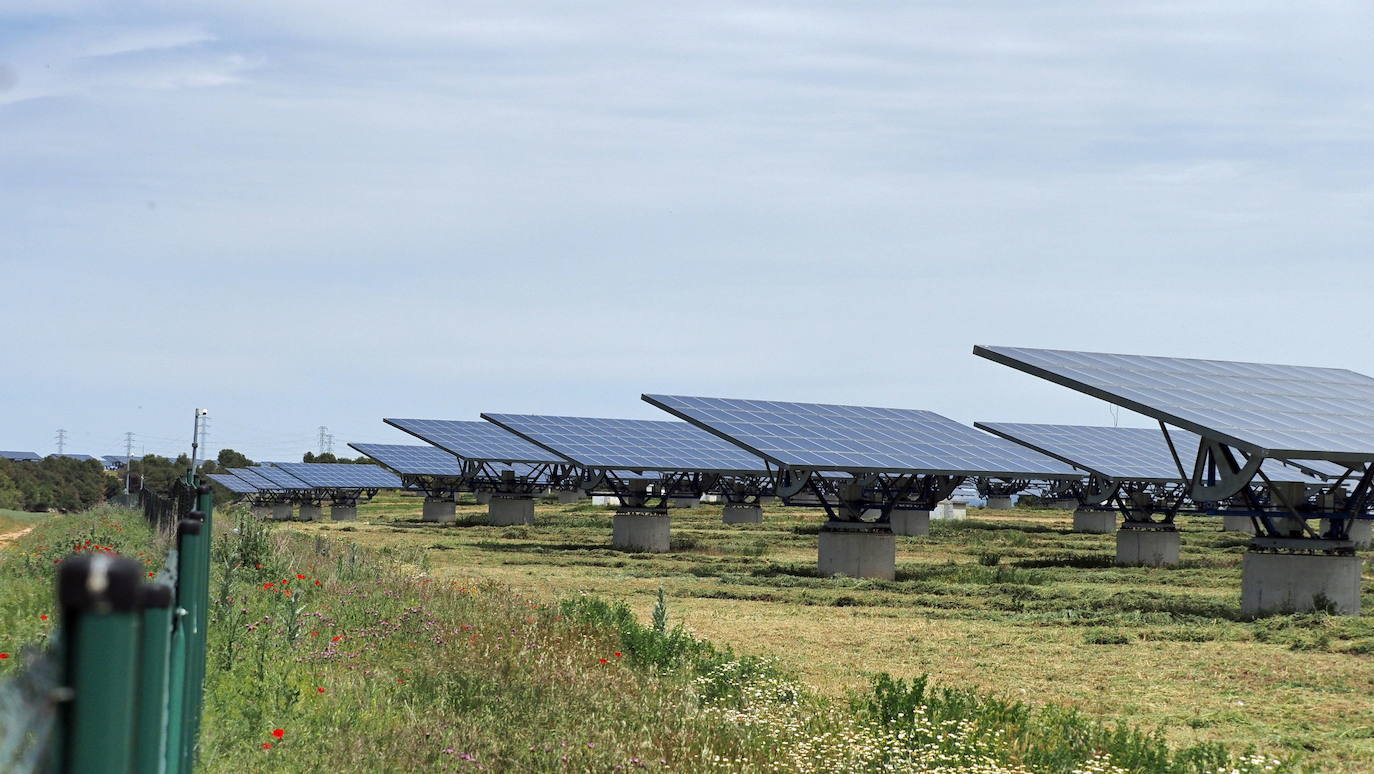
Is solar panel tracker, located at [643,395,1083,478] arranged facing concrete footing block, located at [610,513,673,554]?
no

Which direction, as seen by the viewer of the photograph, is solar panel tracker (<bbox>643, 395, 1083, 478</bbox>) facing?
facing the viewer and to the right of the viewer

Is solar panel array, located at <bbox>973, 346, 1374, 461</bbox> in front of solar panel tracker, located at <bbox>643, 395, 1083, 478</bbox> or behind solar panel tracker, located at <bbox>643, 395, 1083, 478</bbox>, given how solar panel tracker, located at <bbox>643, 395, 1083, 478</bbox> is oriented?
in front

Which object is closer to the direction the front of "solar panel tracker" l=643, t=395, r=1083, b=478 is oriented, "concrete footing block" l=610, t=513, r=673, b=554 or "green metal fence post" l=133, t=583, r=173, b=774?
the green metal fence post

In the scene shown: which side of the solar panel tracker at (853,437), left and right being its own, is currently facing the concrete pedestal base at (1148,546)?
left

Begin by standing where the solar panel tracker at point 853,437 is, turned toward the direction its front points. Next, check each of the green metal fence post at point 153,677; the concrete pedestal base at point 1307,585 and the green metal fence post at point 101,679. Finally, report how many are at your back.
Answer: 0

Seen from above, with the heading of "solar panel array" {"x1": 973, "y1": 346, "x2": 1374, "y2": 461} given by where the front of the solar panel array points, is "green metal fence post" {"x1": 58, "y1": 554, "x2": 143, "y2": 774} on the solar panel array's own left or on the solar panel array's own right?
on the solar panel array's own right

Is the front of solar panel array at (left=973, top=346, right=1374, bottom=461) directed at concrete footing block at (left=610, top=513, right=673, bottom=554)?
no

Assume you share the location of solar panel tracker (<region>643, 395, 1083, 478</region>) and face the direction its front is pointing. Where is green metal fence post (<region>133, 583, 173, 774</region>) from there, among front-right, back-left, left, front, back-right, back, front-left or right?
front-right

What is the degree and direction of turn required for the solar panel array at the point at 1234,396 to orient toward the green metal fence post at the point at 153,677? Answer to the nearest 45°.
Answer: approximately 45° to its right

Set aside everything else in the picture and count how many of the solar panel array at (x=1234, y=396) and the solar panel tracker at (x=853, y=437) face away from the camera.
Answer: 0

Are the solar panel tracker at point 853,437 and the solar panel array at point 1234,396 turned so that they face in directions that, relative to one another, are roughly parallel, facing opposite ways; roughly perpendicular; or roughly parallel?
roughly parallel
